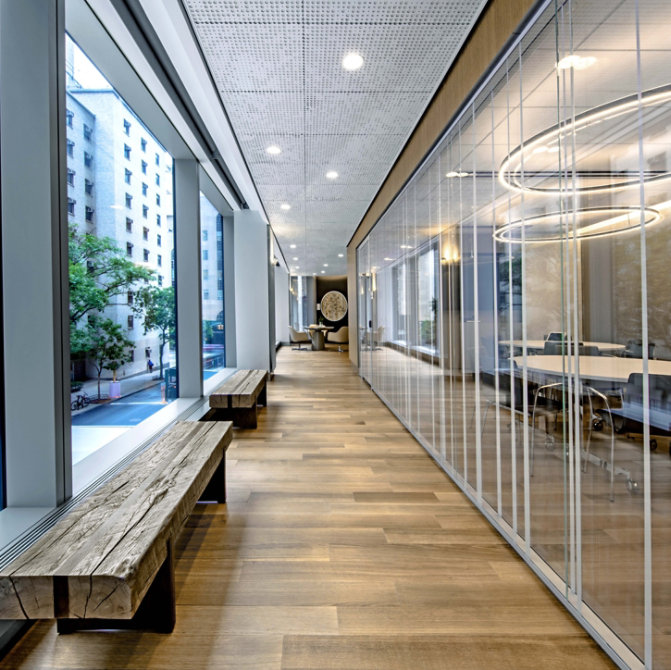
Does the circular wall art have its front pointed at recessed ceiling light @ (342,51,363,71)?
yes

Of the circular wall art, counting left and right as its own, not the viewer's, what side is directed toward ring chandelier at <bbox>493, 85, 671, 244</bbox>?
front

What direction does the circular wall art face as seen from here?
toward the camera

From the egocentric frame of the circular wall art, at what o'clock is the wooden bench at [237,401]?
The wooden bench is roughly at 12 o'clock from the circular wall art.

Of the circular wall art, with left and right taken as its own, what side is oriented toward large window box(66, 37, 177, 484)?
front

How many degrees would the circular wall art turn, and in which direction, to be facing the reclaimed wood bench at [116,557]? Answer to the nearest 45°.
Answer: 0° — it already faces it

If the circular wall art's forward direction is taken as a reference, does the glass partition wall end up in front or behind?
in front
